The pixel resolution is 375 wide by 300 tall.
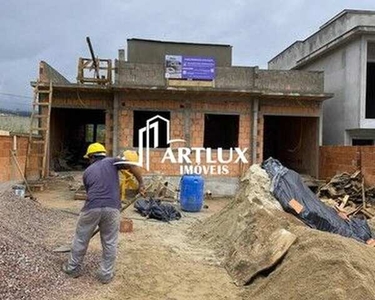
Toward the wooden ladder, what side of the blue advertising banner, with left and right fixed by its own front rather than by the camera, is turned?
right

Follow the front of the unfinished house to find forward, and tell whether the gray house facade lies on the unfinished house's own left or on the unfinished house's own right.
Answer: on the unfinished house's own left

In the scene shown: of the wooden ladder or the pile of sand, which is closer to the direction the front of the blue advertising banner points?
the pile of sand

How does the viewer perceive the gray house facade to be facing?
facing the viewer

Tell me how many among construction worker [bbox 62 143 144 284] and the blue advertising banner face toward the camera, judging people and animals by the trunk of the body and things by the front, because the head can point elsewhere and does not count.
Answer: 1

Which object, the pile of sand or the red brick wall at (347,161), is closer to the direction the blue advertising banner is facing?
the pile of sand

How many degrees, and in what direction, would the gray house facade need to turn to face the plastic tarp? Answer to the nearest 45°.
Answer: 0° — it already faces it

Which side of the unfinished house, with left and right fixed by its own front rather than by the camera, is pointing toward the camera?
front

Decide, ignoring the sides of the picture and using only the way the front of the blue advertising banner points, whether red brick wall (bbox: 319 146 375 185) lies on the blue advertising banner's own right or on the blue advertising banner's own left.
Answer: on the blue advertising banner's own left

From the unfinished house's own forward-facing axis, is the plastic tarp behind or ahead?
ahead

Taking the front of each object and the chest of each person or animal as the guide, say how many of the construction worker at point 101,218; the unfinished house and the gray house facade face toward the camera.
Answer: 2
